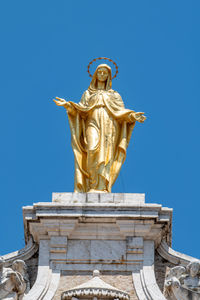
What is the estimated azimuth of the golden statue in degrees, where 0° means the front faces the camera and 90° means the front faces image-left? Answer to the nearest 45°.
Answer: approximately 0°
